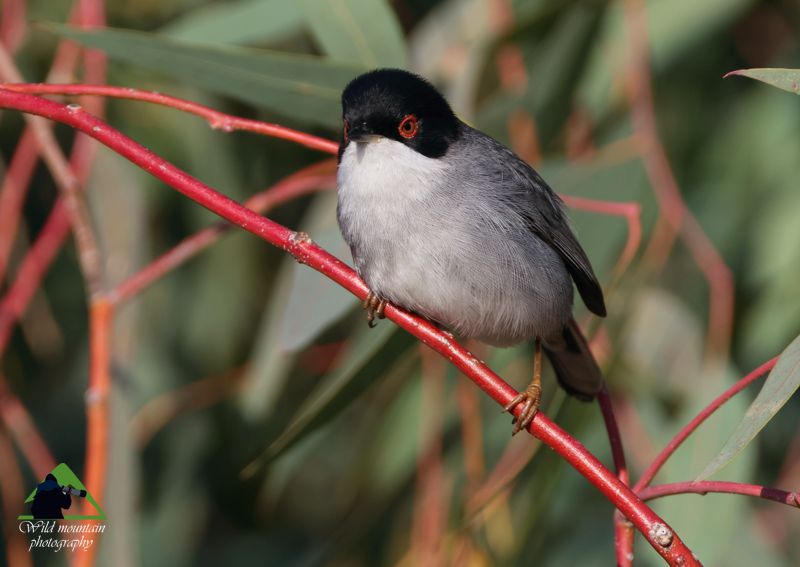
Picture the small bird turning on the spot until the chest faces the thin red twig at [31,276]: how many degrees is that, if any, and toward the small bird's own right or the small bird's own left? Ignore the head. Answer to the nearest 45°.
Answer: approximately 45° to the small bird's own right

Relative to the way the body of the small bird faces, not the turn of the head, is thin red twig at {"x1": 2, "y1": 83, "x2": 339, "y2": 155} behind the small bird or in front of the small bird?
in front

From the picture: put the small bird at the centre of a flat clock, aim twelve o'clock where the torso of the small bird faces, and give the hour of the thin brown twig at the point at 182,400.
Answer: The thin brown twig is roughly at 3 o'clock from the small bird.
